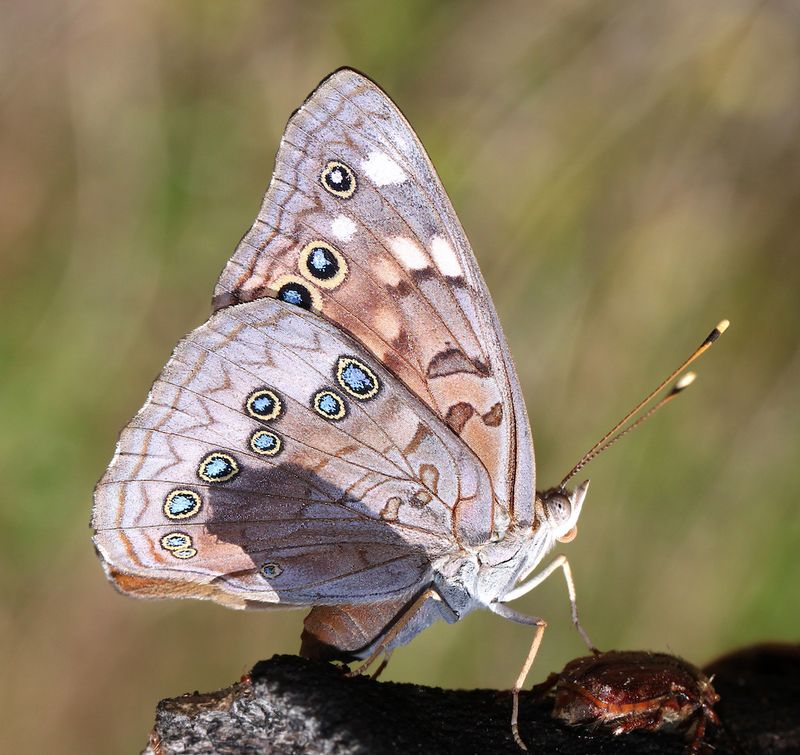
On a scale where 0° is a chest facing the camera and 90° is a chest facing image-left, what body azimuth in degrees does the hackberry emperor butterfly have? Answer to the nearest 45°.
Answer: approximately 270°

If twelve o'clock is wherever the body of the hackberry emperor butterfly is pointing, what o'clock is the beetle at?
The beetle is roughly at 1 o'clock from the hackberry emperor butterfly.
